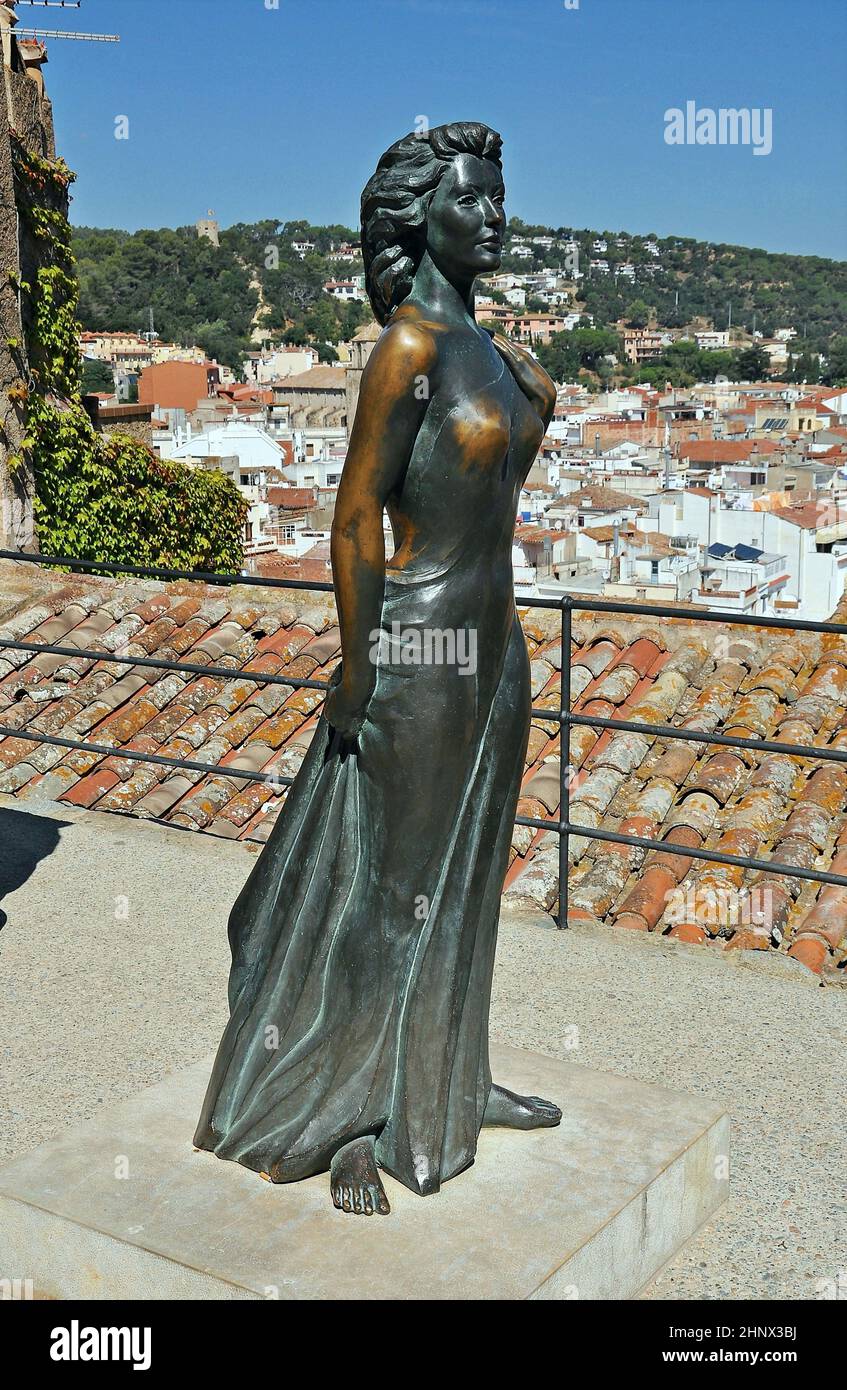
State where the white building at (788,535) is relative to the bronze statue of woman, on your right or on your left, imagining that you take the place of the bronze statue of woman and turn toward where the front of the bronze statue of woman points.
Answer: on your left

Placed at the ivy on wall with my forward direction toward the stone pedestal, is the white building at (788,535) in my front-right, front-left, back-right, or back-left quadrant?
back-left

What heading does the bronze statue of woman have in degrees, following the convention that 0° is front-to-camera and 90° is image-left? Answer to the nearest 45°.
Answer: approximately 315°

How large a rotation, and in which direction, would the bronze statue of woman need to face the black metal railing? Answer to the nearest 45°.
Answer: approximately 135° to its left

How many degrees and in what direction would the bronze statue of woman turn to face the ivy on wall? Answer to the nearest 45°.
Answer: approximately 135° to its left

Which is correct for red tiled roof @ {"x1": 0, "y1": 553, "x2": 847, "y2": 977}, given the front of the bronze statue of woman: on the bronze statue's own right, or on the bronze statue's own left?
on the bronze statue's own left
